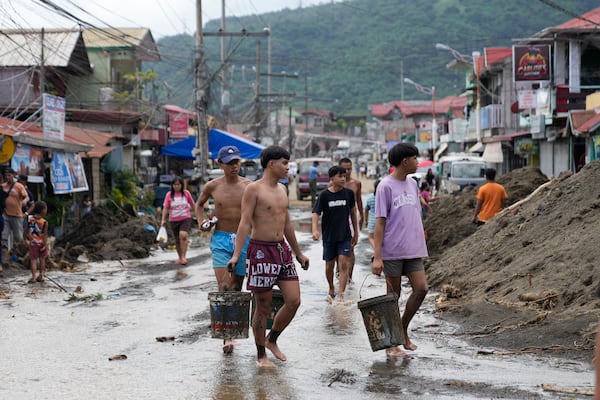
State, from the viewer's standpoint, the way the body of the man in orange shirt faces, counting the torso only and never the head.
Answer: away from the camera

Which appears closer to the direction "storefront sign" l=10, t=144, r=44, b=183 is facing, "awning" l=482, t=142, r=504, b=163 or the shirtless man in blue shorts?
the shirtless man in blue shorts

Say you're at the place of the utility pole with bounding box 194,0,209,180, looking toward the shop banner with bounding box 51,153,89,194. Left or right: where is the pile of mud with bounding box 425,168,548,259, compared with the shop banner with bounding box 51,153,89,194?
left

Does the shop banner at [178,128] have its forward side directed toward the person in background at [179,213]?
yes

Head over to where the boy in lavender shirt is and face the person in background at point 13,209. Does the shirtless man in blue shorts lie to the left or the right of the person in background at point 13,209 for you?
left

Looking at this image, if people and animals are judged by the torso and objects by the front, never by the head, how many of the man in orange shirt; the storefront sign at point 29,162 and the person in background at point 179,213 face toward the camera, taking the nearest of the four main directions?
2

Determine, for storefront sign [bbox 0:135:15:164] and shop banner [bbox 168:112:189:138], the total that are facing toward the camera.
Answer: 2

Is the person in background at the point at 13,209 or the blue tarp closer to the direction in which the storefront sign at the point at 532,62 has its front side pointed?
the person in background

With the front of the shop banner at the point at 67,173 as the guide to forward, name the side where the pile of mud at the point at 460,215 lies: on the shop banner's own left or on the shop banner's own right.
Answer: on the shop banner's own left

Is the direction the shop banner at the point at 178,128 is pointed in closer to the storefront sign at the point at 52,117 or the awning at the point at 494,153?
the storefront sign

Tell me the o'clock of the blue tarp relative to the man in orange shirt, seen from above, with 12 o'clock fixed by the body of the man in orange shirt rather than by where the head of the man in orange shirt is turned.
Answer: The blue tarp is roughly at 11 o'clock from the man in orange shirt.

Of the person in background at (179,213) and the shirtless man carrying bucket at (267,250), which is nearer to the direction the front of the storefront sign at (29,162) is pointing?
the shirtless man carrying bucket

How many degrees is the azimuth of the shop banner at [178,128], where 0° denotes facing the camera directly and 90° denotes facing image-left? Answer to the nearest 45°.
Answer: approximately 0°
